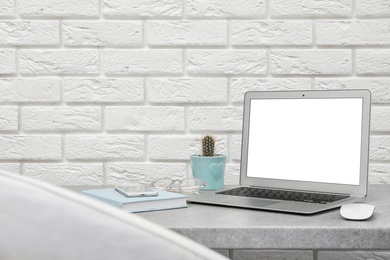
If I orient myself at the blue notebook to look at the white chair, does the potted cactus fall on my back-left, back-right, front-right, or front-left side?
back-left

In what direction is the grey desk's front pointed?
toward the camera

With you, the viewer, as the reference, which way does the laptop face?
facing the viewer and to the left of the viewer

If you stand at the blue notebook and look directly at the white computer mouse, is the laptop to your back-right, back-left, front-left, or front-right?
front-left

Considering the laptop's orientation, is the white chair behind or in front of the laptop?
in front

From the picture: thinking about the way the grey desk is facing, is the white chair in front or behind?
in front
